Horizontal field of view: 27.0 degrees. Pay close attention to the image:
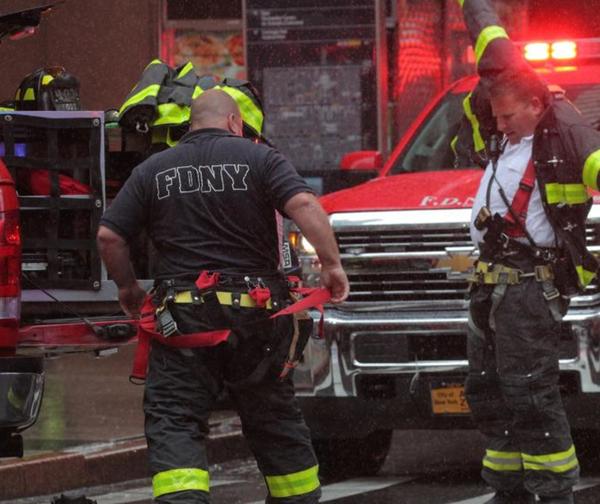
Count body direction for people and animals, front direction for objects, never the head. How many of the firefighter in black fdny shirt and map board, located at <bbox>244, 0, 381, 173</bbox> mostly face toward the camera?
1

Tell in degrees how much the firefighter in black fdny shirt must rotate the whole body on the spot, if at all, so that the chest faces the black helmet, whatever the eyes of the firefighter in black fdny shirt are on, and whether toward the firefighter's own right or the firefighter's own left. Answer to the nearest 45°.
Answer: approximately 45° to the firefighter's own left

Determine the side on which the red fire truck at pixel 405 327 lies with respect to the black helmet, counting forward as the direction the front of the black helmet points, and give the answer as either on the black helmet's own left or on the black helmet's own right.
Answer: on the black helmet's own left

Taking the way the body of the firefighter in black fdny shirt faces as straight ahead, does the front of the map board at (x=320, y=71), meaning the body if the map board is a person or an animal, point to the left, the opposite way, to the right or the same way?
the opposite way

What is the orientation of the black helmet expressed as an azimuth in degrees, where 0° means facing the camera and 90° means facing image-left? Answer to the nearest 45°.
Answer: approximately 315°

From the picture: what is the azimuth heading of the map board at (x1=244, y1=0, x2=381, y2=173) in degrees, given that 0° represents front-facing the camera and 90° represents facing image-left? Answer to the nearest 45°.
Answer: approximately 0°

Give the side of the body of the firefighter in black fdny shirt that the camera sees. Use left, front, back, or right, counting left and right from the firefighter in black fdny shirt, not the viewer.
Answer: back
